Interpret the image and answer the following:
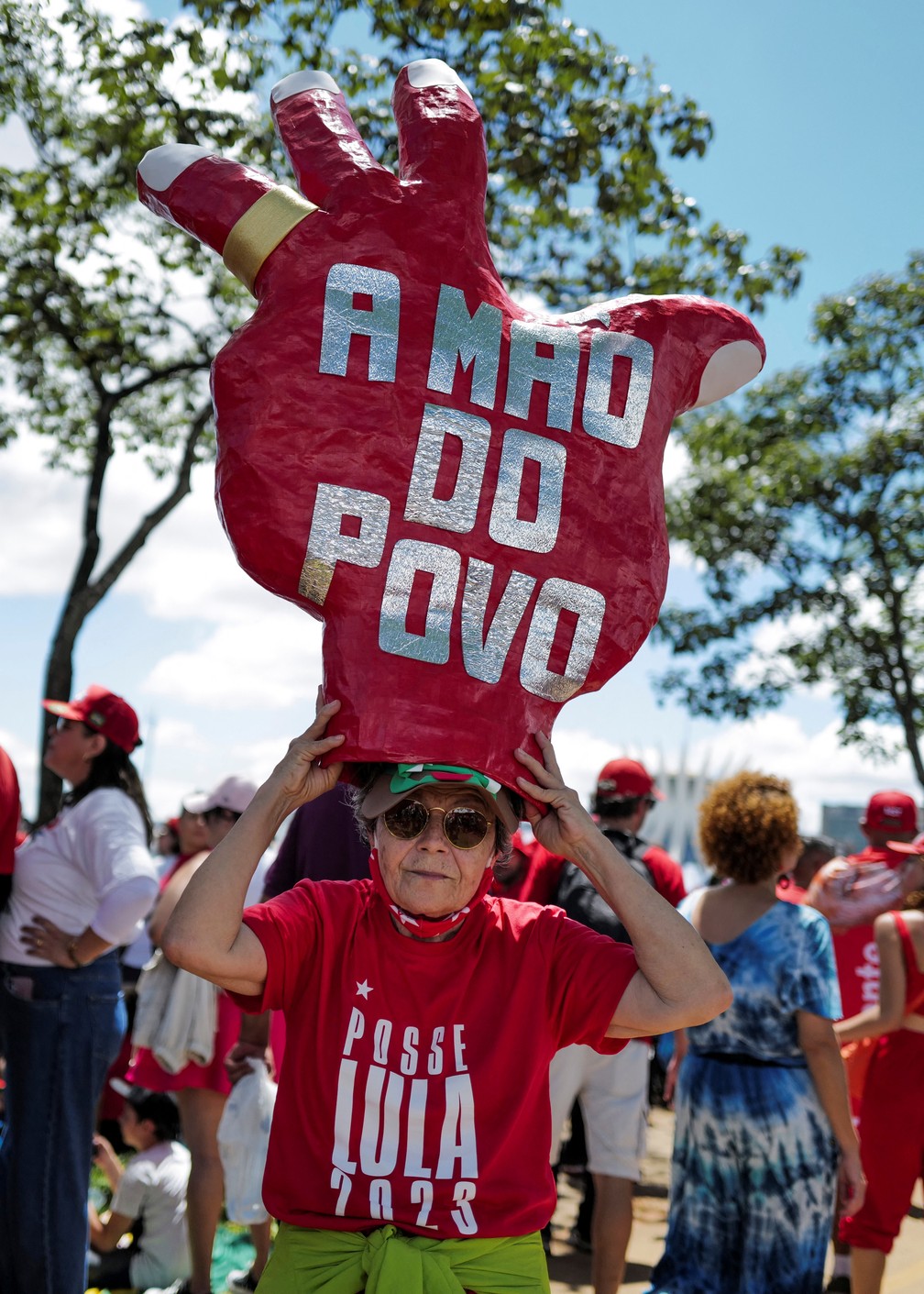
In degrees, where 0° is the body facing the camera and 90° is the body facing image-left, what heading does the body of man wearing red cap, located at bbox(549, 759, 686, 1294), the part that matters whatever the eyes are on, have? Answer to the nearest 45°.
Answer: approximately 225°

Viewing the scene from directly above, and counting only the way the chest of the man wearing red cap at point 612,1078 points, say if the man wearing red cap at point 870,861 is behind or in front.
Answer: in front

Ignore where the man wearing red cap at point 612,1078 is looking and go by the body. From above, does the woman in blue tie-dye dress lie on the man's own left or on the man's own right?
on the man's own right

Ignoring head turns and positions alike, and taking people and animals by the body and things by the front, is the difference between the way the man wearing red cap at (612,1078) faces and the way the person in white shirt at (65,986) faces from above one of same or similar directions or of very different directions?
very different directions
